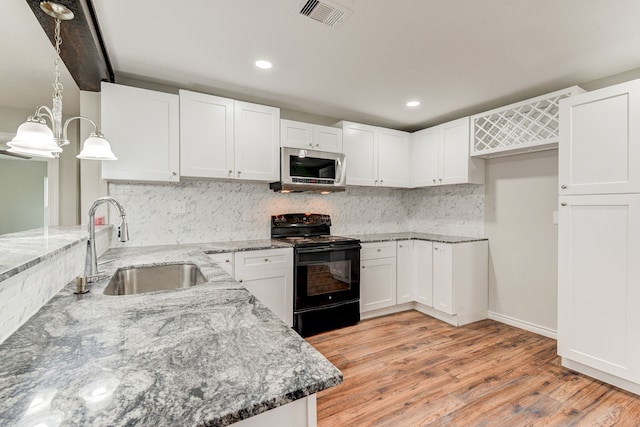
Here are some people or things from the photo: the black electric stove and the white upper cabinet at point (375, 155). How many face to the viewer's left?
0

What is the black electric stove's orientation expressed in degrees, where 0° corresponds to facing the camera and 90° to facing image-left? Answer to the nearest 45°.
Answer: approximately 315°

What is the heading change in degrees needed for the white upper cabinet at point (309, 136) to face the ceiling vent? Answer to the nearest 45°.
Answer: approximately 45° to its right

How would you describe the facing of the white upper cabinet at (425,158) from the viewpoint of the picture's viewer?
facing the viewer and to the left of the viewer

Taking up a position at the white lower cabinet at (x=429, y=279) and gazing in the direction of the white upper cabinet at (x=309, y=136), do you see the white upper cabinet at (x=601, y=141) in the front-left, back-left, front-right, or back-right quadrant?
back-left

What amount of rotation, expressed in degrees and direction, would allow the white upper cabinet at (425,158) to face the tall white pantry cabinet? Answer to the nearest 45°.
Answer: approximately 90° to its left

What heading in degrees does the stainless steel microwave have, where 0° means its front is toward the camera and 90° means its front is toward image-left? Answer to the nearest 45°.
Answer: approximately 315°

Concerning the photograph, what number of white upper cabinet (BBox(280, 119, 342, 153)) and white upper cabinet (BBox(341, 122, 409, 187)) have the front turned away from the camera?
0

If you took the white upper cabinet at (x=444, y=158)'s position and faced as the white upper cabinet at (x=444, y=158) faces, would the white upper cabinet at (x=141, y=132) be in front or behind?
in front

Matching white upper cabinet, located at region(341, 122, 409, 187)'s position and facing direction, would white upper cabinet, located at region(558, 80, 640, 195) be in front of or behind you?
in front

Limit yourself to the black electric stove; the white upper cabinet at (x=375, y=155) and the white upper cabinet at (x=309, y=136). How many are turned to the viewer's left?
0

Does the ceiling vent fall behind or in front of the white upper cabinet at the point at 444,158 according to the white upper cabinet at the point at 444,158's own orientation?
in front
